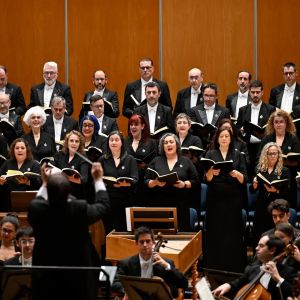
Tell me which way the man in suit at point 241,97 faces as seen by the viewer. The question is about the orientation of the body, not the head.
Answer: toward the camera

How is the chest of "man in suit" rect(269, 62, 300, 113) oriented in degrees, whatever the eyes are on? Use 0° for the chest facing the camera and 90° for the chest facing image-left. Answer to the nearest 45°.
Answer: approximately 0°

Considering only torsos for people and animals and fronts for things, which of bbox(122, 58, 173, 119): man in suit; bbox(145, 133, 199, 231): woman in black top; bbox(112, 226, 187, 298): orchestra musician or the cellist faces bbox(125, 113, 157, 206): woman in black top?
the man in suit

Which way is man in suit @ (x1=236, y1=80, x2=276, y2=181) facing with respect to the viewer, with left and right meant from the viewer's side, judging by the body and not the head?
facing the viewer

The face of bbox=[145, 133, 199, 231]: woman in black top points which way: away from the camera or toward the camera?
toward the camera

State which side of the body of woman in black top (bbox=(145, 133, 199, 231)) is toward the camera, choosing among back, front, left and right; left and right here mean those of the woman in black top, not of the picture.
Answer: front

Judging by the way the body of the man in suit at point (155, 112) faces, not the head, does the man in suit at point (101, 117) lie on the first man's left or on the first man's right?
on the first man's right

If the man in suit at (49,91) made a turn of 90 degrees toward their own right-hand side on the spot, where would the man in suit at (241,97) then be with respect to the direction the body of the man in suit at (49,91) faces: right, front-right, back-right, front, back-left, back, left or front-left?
back

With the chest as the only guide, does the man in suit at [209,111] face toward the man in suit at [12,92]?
no

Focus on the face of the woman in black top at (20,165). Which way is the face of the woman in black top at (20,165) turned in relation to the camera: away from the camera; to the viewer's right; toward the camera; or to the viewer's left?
toward the camera

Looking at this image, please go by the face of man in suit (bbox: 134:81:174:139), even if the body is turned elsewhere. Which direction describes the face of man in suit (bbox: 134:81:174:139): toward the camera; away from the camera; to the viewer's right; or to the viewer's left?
toward the camera

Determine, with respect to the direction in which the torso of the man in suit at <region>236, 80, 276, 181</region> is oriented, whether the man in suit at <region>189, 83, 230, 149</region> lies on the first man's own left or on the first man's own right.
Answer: on the first man's own right

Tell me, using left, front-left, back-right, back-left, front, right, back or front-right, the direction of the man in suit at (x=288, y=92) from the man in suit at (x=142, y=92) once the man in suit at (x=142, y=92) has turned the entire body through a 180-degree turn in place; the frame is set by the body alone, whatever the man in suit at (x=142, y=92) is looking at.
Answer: right

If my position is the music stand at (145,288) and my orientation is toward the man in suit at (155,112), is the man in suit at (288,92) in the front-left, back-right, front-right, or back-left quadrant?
front-right

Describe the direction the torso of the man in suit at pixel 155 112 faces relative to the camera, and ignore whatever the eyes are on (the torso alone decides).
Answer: toward the camera

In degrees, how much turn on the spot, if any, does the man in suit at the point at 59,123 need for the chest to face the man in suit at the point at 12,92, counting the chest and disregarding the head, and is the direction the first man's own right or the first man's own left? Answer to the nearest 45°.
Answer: approximately 135° to the first man's own right
